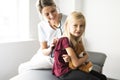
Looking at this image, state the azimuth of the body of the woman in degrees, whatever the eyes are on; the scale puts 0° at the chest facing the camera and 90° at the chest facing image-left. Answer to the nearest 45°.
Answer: approximately 315°
